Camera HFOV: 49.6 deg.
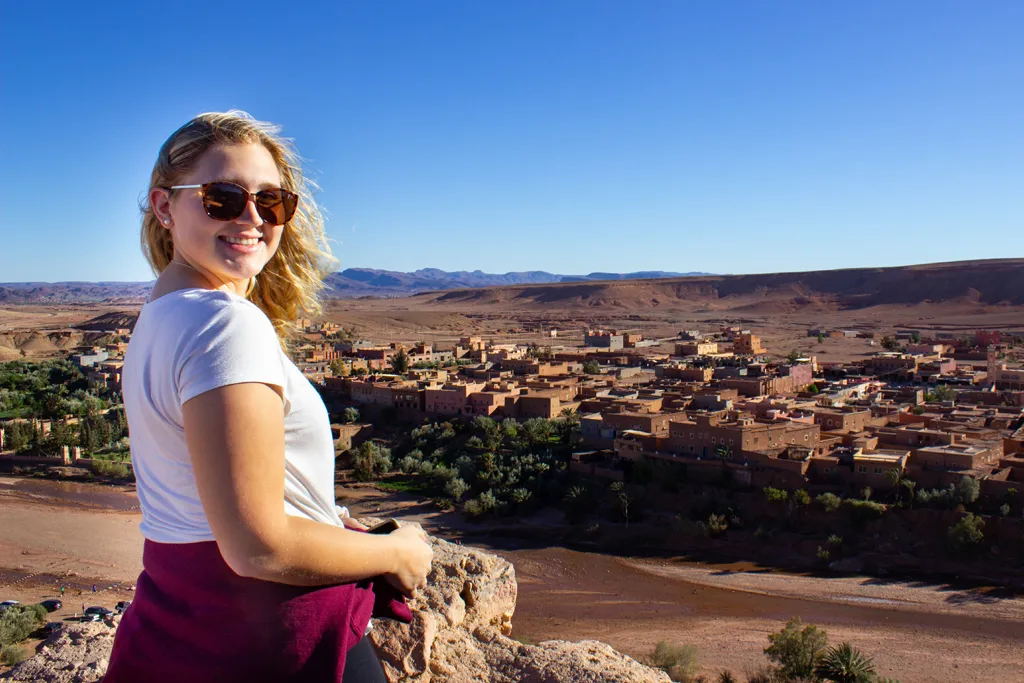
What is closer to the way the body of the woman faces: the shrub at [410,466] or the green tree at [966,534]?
the green tree

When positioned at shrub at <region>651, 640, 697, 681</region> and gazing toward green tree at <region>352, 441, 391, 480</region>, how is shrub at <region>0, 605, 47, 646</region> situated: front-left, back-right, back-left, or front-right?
front-left

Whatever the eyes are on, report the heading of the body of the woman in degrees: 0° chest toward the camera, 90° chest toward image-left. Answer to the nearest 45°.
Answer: approximately 270°

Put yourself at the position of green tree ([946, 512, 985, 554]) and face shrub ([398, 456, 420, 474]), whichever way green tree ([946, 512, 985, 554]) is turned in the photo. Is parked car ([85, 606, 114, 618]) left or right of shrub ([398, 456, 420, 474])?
left

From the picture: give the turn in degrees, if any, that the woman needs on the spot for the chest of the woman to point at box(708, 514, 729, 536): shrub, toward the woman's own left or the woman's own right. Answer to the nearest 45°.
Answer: approximately 45° to the woman's own left

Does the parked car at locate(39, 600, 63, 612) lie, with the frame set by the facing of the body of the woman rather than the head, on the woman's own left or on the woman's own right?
on the woman's own left

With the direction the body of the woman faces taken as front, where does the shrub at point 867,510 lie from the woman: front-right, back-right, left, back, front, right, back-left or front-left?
front-left

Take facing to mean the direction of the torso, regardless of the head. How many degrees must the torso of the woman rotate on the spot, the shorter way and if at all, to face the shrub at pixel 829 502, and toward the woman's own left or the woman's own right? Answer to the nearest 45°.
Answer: approximately 45° to the woman's own left

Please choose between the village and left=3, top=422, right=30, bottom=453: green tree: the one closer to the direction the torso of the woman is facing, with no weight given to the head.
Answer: the village

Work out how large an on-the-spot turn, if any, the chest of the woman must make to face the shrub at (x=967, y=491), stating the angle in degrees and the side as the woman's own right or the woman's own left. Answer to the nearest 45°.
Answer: approximately 45° to the woman's own left
